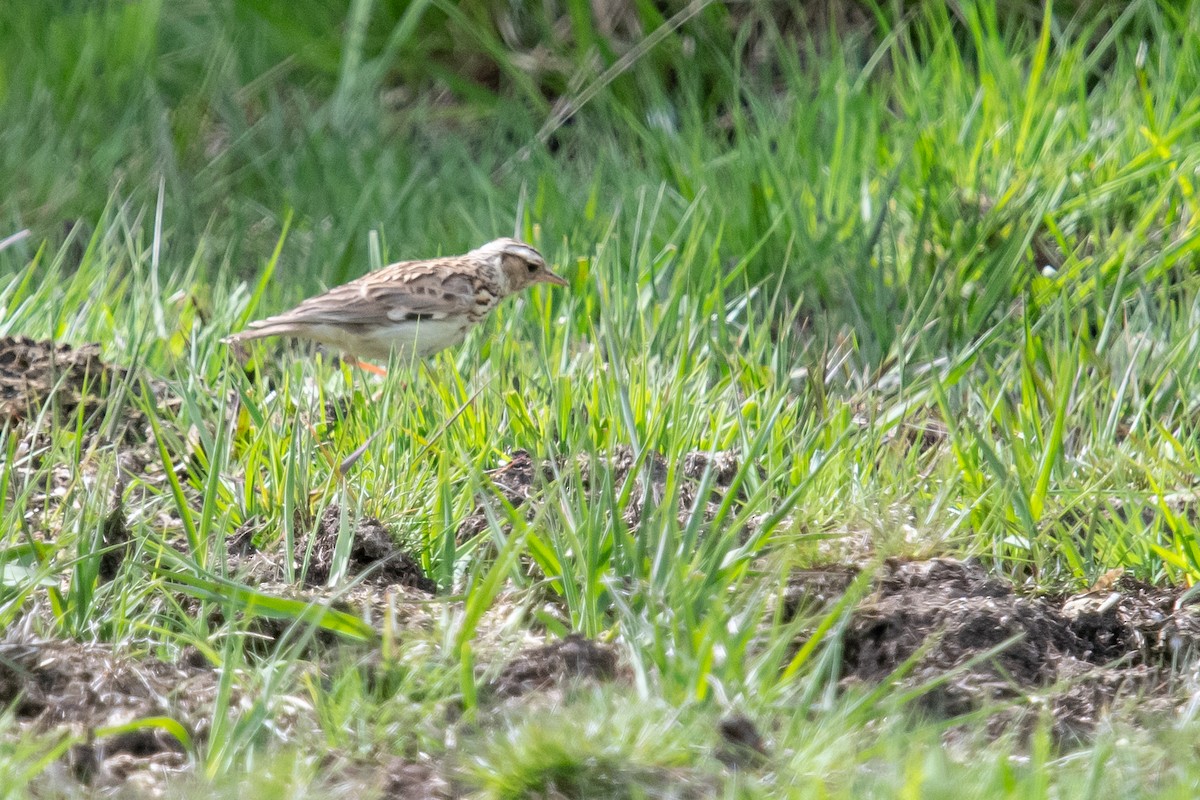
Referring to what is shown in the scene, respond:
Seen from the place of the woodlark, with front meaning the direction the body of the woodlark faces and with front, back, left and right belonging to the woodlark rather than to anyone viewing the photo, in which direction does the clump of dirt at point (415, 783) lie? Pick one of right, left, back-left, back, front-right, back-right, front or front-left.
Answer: right

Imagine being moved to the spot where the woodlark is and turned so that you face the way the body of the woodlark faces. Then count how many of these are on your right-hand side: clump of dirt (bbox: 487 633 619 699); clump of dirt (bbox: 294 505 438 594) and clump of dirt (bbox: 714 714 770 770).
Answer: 3

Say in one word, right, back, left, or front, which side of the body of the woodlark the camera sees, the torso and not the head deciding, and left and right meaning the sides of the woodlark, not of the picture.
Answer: right

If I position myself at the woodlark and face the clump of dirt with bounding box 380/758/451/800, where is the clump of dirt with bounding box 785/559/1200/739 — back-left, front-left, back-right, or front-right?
front-left

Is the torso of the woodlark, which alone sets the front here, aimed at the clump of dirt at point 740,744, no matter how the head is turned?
no

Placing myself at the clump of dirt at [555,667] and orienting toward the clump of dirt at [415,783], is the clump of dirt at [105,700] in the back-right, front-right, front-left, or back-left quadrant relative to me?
front-right

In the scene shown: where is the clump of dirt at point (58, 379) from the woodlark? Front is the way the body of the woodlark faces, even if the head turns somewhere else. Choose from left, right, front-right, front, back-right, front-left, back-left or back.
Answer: back-right

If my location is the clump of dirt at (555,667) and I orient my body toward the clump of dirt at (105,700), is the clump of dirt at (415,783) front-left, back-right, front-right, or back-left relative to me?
front-left

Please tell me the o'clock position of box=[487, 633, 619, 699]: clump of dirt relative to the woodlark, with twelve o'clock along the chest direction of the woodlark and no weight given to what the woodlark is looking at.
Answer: The clump of dirt is roughly at 3 o'clock from the woodlark.

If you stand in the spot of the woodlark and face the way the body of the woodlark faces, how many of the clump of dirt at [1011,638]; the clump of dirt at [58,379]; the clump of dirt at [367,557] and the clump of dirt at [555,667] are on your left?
0

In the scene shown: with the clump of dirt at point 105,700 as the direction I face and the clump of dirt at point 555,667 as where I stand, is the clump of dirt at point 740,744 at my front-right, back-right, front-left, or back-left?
back-left

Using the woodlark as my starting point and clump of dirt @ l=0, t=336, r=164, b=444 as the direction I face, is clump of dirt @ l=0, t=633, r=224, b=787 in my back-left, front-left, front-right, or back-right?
front-left

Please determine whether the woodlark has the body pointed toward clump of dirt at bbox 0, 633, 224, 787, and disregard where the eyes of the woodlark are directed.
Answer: no

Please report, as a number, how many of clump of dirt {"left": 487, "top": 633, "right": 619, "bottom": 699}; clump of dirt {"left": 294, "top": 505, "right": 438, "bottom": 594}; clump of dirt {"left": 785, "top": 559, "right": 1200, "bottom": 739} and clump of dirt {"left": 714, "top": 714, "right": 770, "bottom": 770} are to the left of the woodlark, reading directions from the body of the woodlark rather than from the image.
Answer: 0

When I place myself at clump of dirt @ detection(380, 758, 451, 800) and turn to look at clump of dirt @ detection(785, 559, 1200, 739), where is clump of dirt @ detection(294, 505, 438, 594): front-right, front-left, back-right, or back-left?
front-left

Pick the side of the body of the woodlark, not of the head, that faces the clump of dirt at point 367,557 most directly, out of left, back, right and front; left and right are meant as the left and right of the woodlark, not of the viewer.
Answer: right
